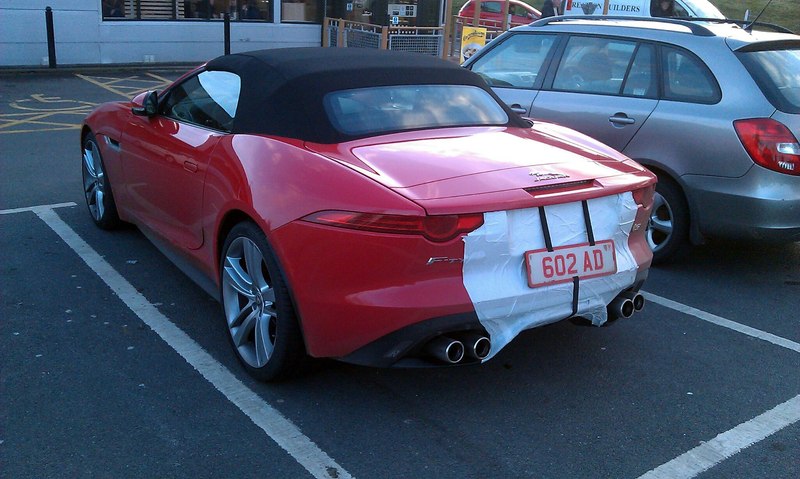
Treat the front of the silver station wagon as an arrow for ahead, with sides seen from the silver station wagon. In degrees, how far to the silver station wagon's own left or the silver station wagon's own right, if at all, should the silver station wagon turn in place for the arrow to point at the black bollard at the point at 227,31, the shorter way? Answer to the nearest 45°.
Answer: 0° — it already faces it

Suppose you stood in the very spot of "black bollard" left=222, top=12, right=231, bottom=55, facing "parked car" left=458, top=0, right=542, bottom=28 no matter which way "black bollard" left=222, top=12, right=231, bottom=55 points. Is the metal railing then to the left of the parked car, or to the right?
right

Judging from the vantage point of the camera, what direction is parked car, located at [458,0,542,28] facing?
facing to the right of the viewer

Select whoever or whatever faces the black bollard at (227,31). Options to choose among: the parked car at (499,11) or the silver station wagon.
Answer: the silver station wagon

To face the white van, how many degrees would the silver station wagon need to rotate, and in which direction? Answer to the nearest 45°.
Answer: approximately 45° to its right

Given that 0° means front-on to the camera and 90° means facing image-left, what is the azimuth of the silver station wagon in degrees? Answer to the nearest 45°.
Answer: approximately 135°

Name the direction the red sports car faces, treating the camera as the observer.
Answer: facing away from the viewer and to the left of the viewer

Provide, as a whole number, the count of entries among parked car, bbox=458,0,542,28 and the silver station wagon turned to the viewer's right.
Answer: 1

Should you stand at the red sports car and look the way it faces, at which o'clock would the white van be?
The white van is roughly at 2 o'clock from the red sports car.
